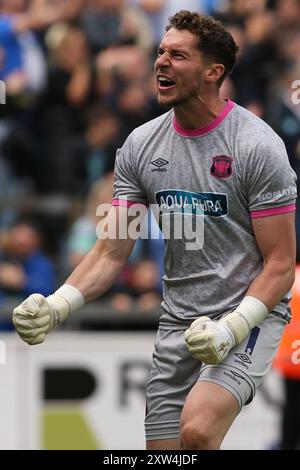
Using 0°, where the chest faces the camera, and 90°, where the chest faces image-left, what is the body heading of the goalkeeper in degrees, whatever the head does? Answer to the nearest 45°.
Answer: approximately 45°

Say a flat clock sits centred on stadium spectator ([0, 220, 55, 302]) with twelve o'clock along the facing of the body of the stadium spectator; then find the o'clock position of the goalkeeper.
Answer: The goalkeeper is roughly at 10 o'clock from the stadium spectator.

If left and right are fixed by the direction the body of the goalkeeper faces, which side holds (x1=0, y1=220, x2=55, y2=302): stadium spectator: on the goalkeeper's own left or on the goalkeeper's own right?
on the goalkeeper's own right

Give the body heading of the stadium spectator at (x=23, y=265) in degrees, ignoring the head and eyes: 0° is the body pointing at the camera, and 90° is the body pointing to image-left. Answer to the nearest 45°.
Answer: approximately 45°
